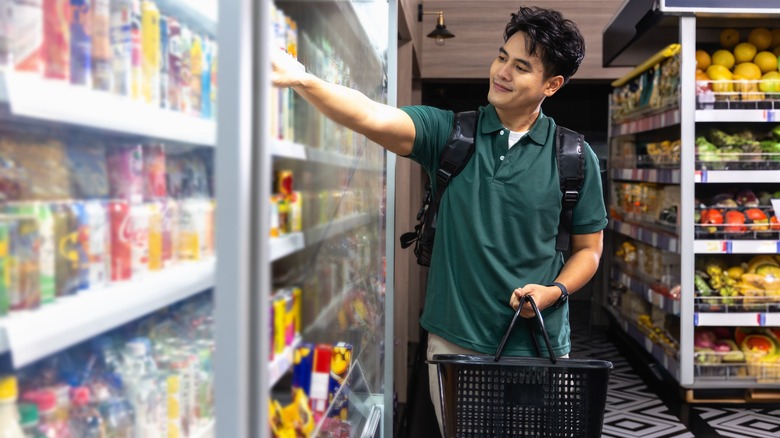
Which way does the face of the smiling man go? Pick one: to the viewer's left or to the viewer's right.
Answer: to the viewer's left

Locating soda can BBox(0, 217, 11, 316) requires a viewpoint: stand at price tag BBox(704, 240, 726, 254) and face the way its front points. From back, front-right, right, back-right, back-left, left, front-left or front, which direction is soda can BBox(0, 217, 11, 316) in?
front

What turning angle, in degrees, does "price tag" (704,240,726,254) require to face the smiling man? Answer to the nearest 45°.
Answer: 0° — it already faces them

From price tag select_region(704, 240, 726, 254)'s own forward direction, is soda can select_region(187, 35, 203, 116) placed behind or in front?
in front

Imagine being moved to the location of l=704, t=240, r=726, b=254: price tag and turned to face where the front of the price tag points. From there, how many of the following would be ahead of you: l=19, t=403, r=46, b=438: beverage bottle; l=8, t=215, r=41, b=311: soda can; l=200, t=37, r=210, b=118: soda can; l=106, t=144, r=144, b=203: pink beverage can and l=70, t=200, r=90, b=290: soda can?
5

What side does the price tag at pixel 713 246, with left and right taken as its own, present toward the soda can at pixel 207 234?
front

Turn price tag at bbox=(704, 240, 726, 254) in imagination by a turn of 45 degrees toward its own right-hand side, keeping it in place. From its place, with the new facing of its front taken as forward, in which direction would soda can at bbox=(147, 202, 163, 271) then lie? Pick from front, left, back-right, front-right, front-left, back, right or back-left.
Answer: front-left

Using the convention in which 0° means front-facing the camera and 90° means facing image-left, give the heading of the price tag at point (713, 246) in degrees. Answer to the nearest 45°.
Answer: approximately 0°

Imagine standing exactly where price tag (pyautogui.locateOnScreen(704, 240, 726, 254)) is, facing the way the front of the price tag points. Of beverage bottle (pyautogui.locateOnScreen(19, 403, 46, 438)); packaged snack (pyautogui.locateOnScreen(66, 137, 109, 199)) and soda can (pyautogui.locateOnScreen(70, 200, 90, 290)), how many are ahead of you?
3

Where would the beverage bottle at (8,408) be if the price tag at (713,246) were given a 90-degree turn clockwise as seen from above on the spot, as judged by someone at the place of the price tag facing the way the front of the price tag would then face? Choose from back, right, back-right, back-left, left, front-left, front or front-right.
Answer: left

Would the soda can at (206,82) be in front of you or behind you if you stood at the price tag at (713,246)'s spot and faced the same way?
in front

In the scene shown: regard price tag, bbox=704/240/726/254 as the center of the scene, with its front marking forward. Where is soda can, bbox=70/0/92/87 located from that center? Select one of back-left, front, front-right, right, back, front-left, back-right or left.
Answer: front

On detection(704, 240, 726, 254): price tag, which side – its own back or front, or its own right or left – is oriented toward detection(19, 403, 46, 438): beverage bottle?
front

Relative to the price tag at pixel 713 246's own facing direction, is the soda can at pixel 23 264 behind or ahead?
ahead

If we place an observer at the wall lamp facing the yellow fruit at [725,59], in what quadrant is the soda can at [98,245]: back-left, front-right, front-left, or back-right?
front-right
